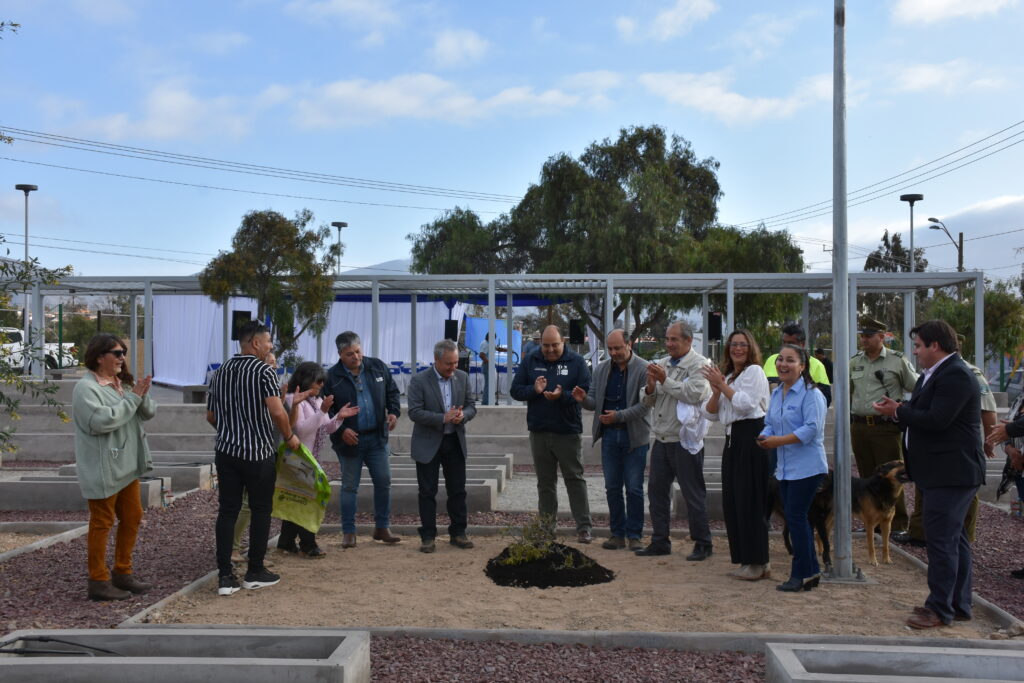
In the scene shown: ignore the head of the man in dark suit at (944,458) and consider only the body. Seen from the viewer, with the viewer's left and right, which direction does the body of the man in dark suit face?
facing to the left of the viewer

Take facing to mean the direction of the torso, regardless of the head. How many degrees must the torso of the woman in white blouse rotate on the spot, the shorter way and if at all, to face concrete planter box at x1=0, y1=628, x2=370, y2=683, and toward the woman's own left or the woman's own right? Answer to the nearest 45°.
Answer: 0° — they already face it

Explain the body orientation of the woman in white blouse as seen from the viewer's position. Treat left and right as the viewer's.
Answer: facing the viewer and to the left of the viewer

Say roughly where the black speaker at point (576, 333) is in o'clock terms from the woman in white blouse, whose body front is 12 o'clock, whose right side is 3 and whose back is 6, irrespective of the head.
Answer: The black speaker is roughly at 4 o'clock from the woman in white blouse.

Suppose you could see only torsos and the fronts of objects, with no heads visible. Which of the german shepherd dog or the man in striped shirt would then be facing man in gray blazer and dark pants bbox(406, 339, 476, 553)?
the man in striped shirt

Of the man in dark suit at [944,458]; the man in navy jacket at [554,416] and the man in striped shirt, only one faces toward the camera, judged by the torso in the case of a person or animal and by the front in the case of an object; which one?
the man in navy jacket

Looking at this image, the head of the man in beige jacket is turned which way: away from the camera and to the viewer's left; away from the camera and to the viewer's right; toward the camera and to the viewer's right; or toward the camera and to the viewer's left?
toward the camera and to the viewer's left

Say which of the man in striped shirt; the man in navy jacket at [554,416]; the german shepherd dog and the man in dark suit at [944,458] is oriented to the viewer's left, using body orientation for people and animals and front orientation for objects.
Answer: the man in dark suit

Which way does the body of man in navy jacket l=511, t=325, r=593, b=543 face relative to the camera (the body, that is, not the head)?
toward the camera

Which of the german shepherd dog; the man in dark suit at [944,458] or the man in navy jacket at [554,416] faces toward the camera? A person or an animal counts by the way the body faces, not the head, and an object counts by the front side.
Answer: the man in navy jacket

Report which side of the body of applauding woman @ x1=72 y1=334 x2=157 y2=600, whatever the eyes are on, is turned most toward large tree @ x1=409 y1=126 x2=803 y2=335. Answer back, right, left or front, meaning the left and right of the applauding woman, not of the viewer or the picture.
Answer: left

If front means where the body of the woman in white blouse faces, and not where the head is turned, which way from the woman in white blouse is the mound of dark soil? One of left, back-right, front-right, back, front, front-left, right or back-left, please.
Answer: front-right

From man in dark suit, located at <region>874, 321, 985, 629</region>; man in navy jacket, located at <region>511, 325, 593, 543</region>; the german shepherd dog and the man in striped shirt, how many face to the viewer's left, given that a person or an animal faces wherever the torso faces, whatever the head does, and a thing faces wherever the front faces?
1

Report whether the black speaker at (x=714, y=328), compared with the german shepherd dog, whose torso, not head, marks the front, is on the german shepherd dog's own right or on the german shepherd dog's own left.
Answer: on the german shepherd dog's own left

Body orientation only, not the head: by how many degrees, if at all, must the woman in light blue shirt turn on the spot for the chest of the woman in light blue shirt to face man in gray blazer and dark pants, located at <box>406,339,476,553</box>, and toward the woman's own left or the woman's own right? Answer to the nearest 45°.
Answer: approximately 45° to the woman's own right

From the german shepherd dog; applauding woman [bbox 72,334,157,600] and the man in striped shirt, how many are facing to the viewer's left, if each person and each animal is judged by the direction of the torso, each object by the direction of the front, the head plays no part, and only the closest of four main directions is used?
0

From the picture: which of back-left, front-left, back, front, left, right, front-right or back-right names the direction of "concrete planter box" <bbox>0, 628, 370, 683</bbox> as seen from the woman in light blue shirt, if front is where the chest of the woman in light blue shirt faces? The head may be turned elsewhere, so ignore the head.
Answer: front

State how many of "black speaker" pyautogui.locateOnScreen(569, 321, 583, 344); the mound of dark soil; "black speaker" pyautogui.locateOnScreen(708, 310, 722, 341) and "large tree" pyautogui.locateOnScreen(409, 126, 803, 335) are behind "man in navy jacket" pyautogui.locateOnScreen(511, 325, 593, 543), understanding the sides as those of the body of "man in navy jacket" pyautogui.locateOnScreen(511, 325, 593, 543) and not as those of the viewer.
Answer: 3

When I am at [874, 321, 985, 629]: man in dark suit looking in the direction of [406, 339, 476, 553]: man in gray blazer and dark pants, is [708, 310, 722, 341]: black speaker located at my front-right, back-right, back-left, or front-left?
front-right

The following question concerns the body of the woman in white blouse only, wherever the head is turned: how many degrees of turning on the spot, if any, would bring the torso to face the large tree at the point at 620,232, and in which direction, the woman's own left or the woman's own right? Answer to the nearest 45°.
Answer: approximately 135° to the woman's own right

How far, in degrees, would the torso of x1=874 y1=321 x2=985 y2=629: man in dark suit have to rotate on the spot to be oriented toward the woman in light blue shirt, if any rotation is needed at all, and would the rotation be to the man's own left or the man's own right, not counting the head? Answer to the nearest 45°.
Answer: approximately 45° to the man's own right
